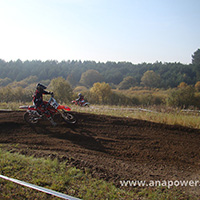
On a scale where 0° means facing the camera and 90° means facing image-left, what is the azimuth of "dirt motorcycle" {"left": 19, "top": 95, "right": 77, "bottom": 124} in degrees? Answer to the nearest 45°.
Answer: approximately 270°

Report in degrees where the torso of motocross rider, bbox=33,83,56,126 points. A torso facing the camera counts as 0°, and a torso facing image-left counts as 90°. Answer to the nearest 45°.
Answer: approximately 270°
